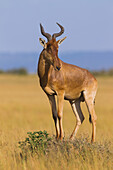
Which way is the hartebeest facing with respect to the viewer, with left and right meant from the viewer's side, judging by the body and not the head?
facing the viewer and to the left of the viewer
